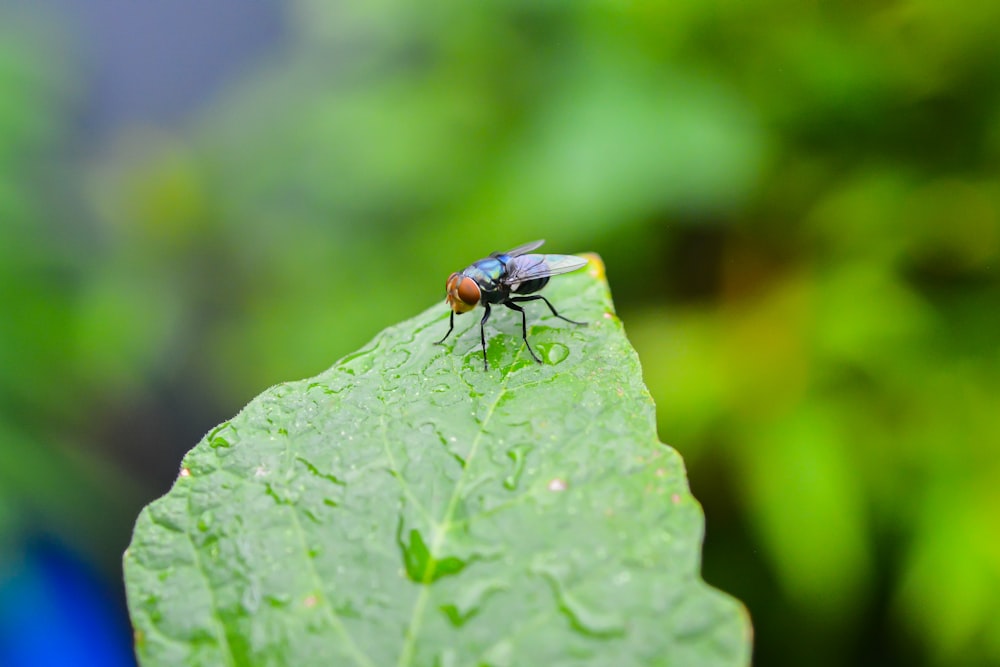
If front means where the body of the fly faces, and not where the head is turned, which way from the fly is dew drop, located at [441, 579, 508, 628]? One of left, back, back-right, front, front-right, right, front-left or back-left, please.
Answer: front-left

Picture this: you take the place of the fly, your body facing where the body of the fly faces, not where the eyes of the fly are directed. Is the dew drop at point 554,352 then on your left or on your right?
on your left

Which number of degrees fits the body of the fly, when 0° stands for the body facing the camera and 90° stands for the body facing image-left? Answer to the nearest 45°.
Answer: approximately 45°
